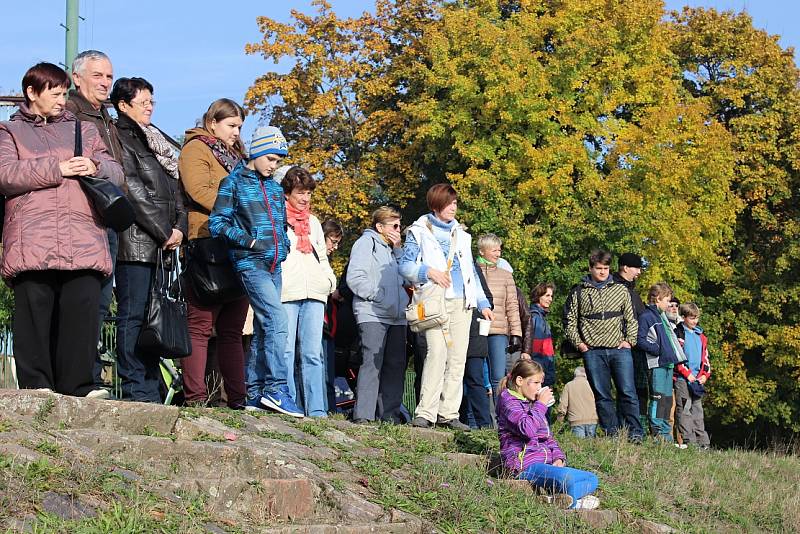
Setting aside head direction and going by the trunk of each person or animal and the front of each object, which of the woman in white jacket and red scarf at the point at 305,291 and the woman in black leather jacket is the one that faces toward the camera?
the woman in white jacket and red scarf

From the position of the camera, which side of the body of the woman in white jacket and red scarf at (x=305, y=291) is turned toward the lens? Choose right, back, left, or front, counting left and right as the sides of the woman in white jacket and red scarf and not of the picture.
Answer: front

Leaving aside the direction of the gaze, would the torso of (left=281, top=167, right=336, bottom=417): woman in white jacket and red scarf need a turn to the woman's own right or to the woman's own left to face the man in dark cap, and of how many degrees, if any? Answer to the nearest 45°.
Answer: approximately 135° to the woman's own left

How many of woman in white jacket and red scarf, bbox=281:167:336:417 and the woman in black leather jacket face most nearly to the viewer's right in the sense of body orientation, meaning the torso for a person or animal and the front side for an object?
1

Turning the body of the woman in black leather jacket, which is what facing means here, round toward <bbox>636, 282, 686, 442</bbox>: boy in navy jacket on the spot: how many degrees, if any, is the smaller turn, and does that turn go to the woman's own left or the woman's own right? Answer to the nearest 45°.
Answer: approximately 45° to the woman's own left

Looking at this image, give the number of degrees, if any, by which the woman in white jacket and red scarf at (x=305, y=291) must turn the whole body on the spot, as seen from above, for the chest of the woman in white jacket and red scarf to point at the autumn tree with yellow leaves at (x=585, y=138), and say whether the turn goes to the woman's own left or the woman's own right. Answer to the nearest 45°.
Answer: approximately 180°

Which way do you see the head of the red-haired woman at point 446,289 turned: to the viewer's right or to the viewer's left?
to the viewer's right

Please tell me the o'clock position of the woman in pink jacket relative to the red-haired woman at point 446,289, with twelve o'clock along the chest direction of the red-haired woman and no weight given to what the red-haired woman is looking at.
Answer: The woman in pink jacket is roughly at 3 o'clock from the red-haired woman.

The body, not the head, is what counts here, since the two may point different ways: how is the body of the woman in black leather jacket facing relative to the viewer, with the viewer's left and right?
facing to the right of the viewer

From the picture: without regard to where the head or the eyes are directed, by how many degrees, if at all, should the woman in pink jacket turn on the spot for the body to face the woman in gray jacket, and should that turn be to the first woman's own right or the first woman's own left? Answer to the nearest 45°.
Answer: approximately 90° to the first woman's own left

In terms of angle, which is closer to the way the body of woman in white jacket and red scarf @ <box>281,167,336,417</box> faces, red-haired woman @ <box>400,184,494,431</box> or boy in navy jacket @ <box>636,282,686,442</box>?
the red-haired woman

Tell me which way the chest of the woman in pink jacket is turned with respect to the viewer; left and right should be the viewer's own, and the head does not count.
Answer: facing the viewer and to the right of the viewer
